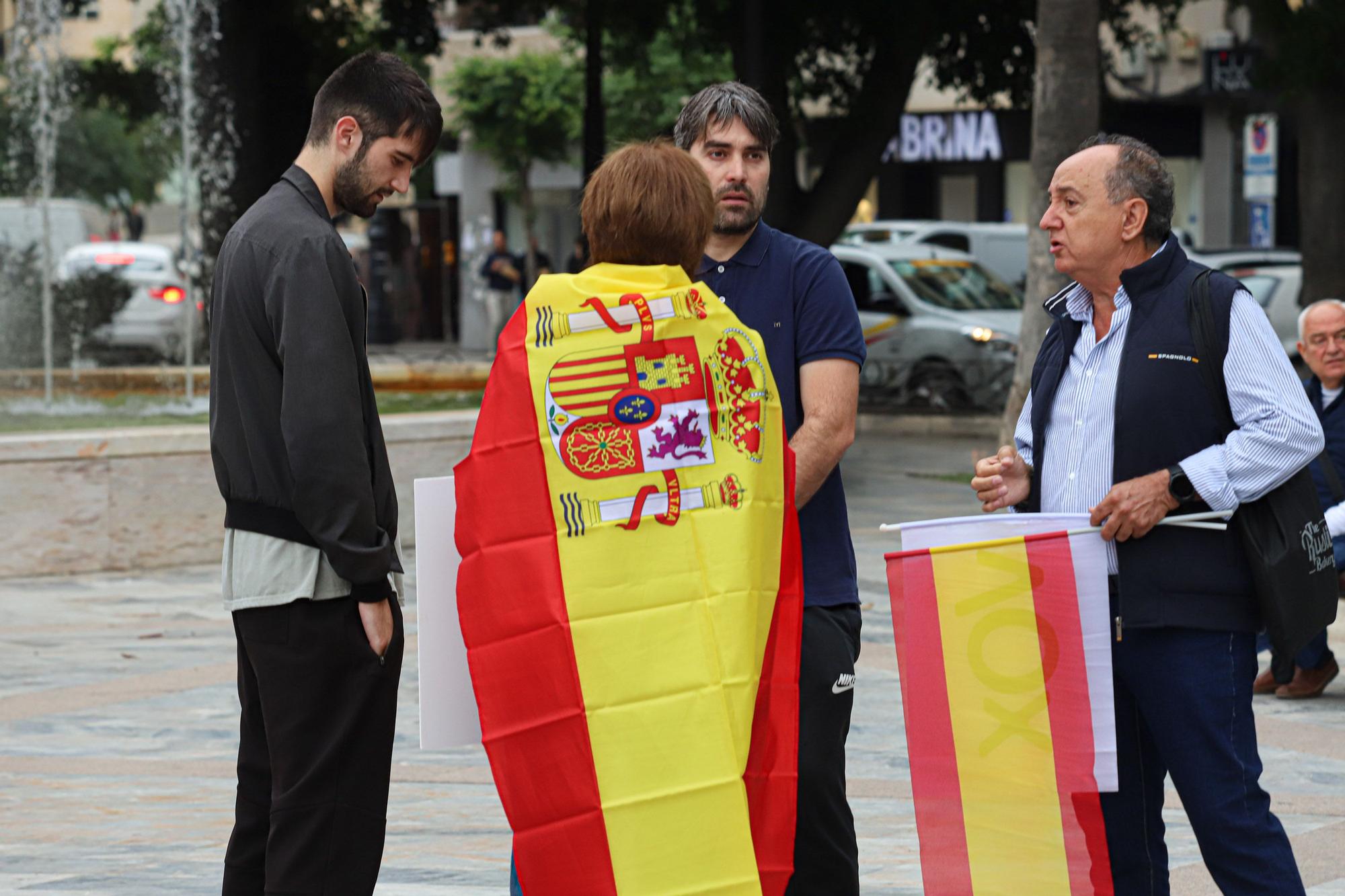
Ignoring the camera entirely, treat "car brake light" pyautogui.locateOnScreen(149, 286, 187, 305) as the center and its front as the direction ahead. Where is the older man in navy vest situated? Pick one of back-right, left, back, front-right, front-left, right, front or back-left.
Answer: front

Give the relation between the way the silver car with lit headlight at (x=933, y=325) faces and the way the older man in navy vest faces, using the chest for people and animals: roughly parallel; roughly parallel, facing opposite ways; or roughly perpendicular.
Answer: roughly perpendicular

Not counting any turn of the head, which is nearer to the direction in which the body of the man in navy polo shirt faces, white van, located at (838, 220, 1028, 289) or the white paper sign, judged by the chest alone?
the white paper sign

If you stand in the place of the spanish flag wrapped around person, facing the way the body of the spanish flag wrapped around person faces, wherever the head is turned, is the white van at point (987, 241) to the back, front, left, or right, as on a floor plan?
front

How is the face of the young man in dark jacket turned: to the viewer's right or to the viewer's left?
to the viewer's right

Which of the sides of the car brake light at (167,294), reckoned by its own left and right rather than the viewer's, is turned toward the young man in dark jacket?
front

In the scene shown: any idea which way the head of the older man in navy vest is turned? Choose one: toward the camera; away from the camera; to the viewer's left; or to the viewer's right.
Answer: to the viewer's left

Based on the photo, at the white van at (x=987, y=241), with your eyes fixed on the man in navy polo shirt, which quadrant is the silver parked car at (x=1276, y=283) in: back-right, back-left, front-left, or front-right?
front-left

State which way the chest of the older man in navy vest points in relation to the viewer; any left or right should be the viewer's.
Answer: facing the viewer and to the left of the viewer

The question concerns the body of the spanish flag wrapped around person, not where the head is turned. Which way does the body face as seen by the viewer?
away from the camera
